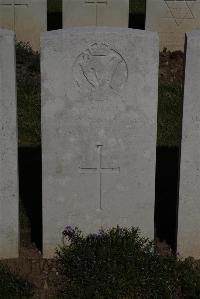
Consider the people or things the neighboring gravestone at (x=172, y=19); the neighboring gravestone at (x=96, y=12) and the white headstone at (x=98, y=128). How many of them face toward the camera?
3

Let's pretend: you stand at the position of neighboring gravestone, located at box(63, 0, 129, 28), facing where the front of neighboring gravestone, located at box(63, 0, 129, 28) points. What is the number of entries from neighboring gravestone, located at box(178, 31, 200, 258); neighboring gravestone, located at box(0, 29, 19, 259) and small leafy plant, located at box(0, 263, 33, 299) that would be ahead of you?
3

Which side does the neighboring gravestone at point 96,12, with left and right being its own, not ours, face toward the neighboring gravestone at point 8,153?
front

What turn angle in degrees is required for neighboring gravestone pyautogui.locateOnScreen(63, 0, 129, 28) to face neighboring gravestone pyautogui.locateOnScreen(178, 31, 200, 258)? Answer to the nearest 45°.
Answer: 0° — it already faces it

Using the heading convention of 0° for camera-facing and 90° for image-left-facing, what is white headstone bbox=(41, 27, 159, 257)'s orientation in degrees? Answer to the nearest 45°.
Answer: approximately 0°

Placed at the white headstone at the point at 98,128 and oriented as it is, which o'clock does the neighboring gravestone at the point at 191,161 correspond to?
The neighboring gravestone is roughly at 9 o'clock from the white headstone.

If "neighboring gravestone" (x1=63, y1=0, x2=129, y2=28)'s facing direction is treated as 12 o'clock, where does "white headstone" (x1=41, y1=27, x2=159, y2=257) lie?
The white headstone is roughly at 12 o'clock from the neighboring gravestone.

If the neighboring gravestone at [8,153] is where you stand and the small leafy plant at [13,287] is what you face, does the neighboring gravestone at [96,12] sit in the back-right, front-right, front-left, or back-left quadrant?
back-left

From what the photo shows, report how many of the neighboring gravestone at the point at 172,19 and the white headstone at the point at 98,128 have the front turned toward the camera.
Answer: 2

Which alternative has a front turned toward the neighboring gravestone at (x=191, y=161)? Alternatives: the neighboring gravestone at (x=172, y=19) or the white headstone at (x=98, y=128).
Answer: the neighboring gravestone at (x=172, y=19)

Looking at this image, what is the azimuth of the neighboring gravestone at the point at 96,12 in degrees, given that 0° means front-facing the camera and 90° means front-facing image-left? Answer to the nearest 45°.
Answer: approximately 0°

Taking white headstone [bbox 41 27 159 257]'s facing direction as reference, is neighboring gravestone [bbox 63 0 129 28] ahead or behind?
behind

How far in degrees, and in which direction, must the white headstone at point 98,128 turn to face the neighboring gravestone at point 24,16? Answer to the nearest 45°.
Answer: approximately 180°

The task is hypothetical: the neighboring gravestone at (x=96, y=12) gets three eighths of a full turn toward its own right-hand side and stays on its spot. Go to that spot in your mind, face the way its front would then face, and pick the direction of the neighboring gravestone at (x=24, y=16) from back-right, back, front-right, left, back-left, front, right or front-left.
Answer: front-left
